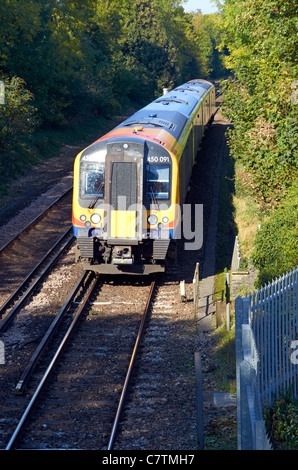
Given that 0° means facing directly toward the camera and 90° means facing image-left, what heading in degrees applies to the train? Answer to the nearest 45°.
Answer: approximately 0°

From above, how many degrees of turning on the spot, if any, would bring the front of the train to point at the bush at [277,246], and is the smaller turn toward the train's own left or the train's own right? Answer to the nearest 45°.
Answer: approximately 45° to the train's own left

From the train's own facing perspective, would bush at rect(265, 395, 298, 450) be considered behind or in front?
in front

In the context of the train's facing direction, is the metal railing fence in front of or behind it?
in front
